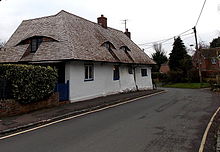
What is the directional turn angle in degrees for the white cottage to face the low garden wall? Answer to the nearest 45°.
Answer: approximately 90° to its right

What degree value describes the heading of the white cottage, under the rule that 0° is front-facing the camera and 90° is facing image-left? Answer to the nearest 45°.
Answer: approximately 315°

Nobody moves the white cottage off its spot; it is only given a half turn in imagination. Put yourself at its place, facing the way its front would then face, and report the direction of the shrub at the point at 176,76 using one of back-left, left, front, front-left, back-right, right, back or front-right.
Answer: right

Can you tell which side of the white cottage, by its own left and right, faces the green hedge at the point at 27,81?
right
